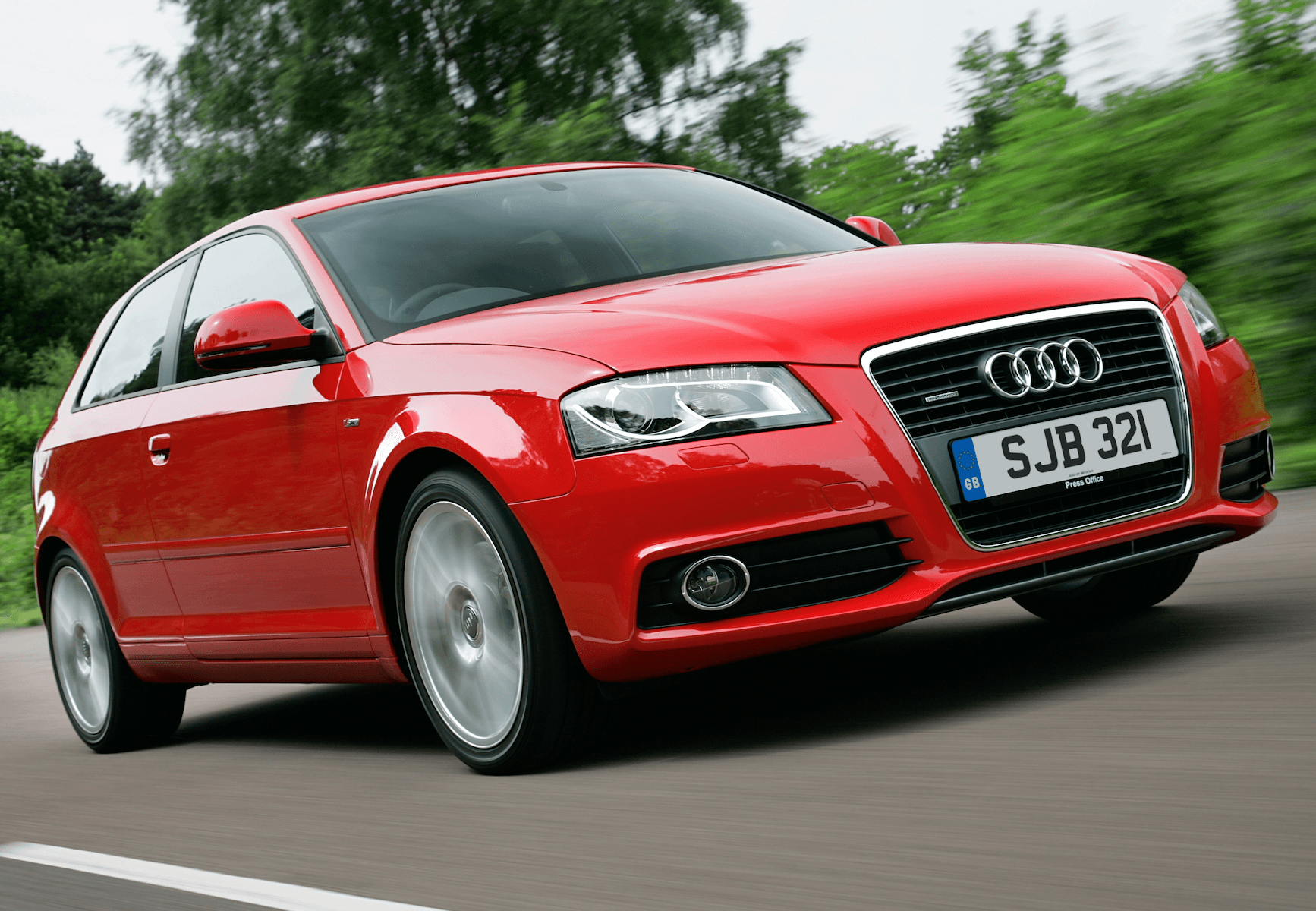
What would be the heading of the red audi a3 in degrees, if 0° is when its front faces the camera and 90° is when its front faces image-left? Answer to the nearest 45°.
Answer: approximately 315°

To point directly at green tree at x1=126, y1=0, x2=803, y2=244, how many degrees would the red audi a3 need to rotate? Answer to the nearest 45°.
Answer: approximately 135° to its left

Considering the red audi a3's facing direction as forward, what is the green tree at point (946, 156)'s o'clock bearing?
The green tree is roughly at 8 o'clock from the red audi a3.
